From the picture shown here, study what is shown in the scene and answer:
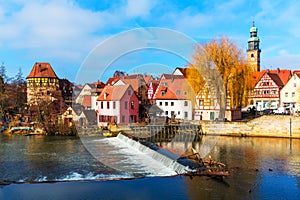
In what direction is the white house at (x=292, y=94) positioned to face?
toward the camera

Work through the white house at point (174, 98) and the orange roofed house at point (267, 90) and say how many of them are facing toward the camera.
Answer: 2

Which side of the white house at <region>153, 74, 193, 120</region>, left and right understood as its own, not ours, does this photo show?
front

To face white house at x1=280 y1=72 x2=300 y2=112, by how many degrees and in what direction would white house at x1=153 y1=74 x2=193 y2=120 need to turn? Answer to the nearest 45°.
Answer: approximately 90° to its left

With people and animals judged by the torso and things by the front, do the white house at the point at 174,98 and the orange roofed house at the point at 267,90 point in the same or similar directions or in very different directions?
same or similar directions

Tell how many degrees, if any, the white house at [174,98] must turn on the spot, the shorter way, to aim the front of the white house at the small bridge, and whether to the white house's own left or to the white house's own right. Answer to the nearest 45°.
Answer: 0° — it already faces it

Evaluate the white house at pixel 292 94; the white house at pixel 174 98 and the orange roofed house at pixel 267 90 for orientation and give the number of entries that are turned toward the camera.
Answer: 3

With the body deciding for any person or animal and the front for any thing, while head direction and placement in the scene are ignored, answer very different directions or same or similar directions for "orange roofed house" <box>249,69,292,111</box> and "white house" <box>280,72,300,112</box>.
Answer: same or similar directions

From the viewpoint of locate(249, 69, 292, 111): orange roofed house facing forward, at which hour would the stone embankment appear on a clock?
The stone embankment is roughly at 12 o'clock from the orange roofed house.

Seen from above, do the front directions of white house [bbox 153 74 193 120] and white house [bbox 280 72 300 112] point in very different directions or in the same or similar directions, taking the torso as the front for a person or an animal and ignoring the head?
same or similar directions

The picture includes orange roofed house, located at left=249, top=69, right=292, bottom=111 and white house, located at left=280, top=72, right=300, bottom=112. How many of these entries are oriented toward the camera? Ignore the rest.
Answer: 2

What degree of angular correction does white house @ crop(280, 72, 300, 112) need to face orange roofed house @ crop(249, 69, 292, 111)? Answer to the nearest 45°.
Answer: approximately 135° to its right

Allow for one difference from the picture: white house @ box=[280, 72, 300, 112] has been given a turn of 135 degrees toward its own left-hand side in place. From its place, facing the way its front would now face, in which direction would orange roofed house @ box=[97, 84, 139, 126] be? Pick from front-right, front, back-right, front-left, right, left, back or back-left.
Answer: back

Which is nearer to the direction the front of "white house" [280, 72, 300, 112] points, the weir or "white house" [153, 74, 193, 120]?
the weir
